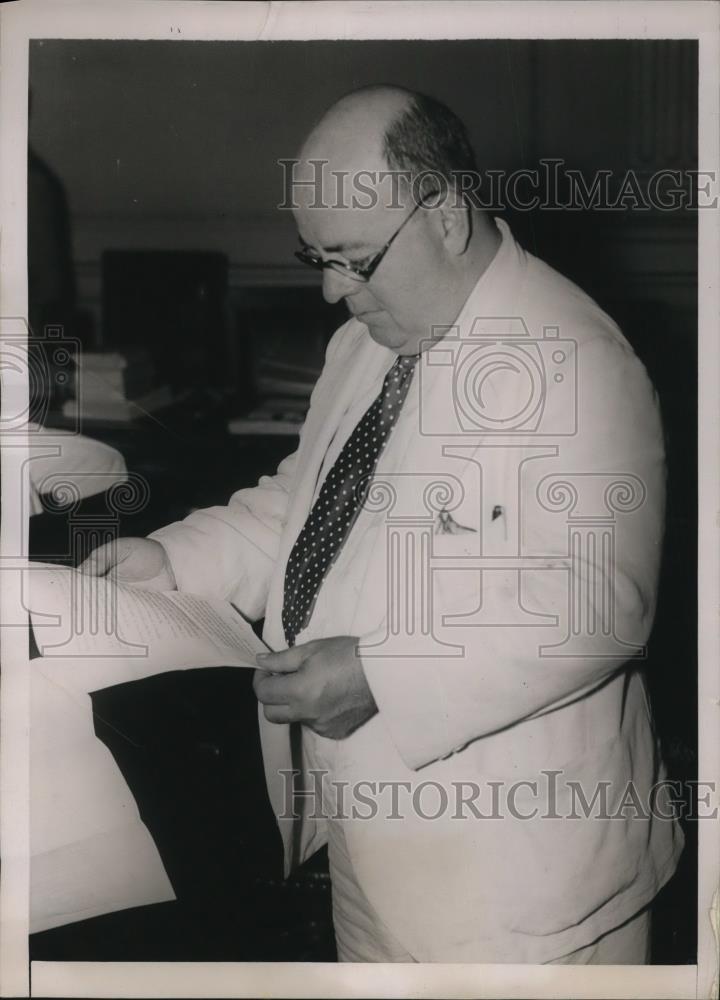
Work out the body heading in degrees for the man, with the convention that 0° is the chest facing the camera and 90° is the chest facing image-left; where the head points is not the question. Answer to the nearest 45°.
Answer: approximately 45°
